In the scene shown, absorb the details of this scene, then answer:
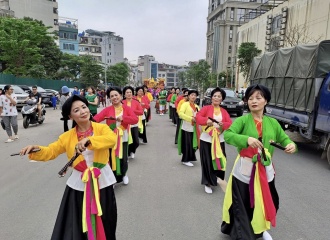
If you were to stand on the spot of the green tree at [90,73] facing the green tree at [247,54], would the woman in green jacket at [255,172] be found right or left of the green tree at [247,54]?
right

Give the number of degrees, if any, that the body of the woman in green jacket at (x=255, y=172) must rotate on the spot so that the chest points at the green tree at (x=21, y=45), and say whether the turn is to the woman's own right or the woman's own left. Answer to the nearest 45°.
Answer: approximately 135° to the woman's own right

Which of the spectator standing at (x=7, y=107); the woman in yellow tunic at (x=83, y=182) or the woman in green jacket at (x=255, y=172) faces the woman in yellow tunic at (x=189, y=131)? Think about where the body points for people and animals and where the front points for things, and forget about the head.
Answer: the spectator standing

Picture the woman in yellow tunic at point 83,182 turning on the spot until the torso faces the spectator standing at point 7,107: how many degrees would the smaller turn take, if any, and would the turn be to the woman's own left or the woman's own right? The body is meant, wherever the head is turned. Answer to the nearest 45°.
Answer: approximately 180°

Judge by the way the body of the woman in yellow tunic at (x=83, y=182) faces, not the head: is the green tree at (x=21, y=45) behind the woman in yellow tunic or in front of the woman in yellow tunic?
behind

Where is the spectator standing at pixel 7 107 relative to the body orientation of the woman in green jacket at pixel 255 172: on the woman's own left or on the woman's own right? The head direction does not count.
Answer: on the woman's own right

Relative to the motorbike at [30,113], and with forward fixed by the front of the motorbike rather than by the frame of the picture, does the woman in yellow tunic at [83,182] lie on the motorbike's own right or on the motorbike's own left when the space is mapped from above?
on the motorbike's own left

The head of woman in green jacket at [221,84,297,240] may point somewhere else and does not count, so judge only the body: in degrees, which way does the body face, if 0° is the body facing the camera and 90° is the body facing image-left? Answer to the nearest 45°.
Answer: approximately 0°

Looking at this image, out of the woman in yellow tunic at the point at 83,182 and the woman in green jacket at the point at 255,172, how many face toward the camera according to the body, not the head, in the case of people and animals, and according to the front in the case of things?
2

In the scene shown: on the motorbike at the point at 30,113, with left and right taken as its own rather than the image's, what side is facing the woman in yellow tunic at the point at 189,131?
left

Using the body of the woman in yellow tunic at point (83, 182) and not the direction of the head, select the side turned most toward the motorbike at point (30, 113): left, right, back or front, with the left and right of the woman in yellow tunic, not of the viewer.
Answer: back

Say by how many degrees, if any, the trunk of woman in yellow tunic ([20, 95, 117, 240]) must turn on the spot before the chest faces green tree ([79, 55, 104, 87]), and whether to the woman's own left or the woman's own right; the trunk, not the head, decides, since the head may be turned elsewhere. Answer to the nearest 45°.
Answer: approximately 180°

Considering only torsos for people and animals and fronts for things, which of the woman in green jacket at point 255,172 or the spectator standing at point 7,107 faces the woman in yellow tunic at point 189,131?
the spectator standing
